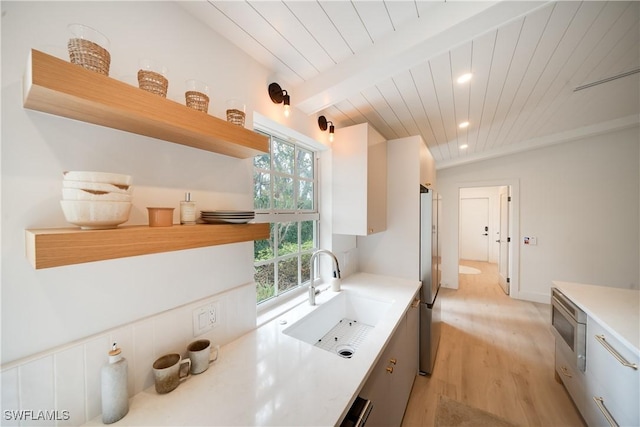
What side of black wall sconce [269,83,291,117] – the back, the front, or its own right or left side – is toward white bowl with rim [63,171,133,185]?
right

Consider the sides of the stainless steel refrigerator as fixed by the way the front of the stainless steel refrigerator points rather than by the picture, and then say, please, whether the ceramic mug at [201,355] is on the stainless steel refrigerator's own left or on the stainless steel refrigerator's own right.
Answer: on the stainless steel refrigerator's own right

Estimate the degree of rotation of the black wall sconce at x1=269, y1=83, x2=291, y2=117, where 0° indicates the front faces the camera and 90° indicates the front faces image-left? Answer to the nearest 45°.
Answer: approximately 315°

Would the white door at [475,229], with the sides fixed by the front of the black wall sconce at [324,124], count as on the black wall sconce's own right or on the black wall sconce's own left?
on the black wall sconce's own left

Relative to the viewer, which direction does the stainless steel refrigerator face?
to the viewer's right
